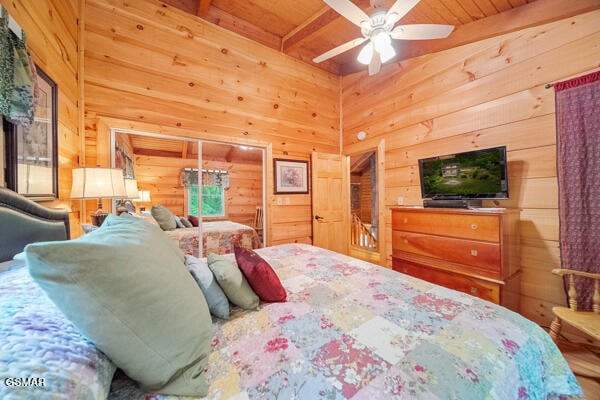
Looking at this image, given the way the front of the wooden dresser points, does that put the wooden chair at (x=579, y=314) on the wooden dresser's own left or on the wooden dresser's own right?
on the wooden dresser's own left

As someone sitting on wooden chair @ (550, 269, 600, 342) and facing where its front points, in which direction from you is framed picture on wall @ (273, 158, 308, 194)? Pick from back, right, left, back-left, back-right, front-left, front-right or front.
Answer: front-right

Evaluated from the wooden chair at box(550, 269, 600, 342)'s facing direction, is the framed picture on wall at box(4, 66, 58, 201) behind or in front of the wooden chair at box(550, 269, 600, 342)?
in front

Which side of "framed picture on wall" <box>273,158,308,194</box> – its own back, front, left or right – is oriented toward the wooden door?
left

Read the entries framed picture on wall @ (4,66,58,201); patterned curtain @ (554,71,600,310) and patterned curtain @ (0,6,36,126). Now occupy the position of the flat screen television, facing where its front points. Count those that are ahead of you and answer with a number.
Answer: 2

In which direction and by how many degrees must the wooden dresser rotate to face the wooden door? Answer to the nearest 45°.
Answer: approximately 90° to its right

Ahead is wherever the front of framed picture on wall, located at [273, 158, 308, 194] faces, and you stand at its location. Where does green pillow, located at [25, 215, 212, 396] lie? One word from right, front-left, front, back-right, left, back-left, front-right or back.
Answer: front-right

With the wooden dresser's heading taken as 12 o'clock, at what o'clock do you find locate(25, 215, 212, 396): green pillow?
The green pillow is roughly at 11 o'clock from the wooden dresser.

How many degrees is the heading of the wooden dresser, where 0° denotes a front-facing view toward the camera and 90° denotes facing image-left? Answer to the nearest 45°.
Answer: approximately 45°

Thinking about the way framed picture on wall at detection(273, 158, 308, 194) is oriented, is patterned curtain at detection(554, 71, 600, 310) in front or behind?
in front

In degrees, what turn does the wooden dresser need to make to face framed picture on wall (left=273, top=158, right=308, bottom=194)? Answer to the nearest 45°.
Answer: approximately 45° to its right

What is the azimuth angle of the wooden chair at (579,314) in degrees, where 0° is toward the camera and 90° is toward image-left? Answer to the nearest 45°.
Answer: approximately 45°

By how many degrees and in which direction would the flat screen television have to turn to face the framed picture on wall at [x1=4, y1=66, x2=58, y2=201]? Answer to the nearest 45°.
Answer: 0° — it already faces it
